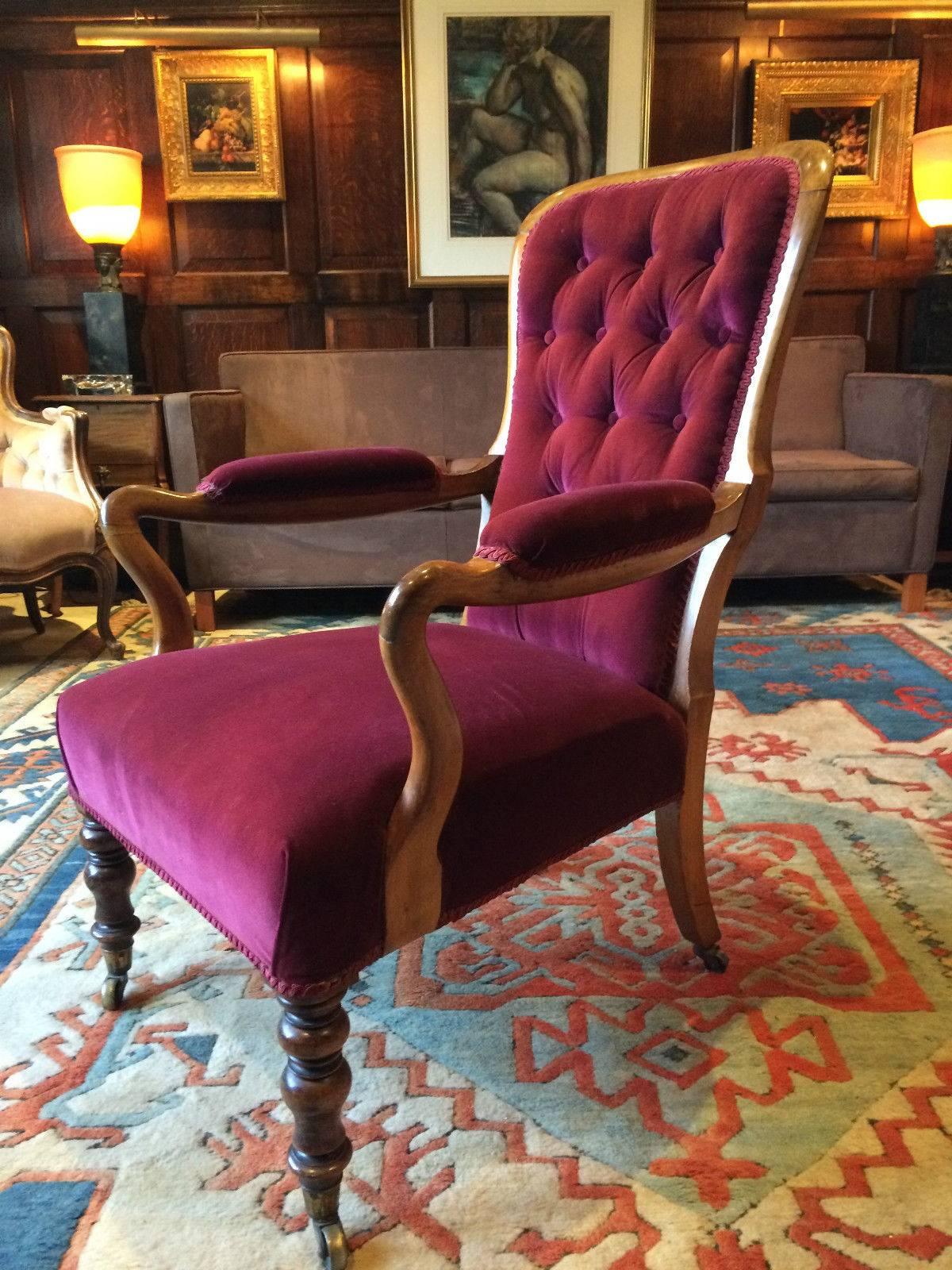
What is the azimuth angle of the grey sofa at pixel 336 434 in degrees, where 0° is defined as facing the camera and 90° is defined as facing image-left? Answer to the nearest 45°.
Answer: approximately 0°

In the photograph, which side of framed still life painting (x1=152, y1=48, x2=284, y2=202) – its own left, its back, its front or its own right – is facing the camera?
front

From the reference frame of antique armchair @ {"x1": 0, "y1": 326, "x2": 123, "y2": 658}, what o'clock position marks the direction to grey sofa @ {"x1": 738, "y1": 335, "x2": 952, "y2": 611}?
The grey sofa is roughly at 11 o'clock from the antique armchair.

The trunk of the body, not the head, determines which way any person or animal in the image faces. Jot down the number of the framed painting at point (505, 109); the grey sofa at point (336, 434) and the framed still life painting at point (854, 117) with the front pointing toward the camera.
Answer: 3

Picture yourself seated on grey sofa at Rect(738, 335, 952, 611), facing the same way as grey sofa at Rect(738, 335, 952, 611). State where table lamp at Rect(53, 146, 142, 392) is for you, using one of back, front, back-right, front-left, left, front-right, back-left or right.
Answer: right

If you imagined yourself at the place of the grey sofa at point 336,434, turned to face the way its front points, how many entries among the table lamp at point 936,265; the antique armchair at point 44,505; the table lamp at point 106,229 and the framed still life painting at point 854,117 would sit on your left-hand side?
2

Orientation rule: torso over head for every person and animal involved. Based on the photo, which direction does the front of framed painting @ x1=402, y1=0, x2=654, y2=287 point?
toward the camera

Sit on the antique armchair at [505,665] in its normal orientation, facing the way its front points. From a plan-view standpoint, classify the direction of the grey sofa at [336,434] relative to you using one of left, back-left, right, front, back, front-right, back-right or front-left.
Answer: back-right

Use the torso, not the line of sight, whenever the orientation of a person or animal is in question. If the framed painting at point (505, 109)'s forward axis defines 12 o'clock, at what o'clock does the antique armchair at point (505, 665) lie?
The antique armchair is roughly at 12 o'clock from the framed painting.

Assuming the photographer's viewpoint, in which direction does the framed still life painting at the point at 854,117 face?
facing the viewer

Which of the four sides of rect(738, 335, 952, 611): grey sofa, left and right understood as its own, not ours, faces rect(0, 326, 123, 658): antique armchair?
right

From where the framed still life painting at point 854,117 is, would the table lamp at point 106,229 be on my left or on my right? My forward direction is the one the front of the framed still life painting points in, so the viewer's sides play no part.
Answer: on my right

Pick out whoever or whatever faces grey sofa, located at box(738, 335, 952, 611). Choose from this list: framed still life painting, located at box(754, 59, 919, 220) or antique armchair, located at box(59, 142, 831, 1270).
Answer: the framed still life painting

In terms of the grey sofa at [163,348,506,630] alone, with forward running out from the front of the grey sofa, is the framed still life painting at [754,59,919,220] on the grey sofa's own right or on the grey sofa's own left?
on the grey sofa's own left

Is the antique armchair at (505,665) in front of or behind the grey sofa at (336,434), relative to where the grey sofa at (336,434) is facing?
in front
